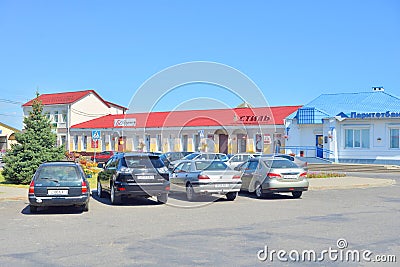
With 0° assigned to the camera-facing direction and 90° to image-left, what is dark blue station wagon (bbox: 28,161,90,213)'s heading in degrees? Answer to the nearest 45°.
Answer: approximately 180°

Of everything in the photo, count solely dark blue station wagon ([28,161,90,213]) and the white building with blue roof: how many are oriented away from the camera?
1

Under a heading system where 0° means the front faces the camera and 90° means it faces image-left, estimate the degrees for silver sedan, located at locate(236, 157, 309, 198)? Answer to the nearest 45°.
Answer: approximately 135°

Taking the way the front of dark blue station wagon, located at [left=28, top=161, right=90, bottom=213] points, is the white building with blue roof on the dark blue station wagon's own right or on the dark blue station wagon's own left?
on the dark blue station wagon's own right

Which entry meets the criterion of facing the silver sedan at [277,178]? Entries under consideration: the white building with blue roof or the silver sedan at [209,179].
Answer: the white building with blue roof

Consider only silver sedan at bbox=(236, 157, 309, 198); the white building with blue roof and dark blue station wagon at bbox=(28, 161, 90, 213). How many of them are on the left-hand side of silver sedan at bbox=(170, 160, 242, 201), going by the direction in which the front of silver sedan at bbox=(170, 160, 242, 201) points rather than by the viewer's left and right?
1

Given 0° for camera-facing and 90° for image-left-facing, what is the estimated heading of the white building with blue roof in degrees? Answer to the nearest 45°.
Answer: approximately 0°

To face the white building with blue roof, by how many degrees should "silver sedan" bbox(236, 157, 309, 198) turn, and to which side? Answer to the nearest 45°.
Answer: approximately 45° to its right

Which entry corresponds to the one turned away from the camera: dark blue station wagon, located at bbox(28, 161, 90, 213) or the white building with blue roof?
the dark blue station wagon

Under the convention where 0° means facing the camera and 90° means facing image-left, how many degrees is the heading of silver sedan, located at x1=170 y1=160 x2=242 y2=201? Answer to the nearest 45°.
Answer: approximately 135°
